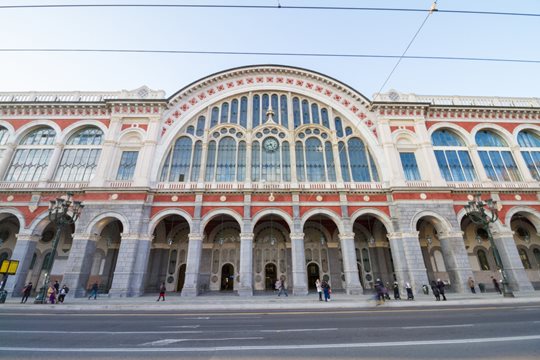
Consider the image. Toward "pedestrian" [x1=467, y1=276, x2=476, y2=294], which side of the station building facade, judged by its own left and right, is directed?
left

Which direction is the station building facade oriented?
toward the camera

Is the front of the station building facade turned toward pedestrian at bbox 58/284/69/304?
no
